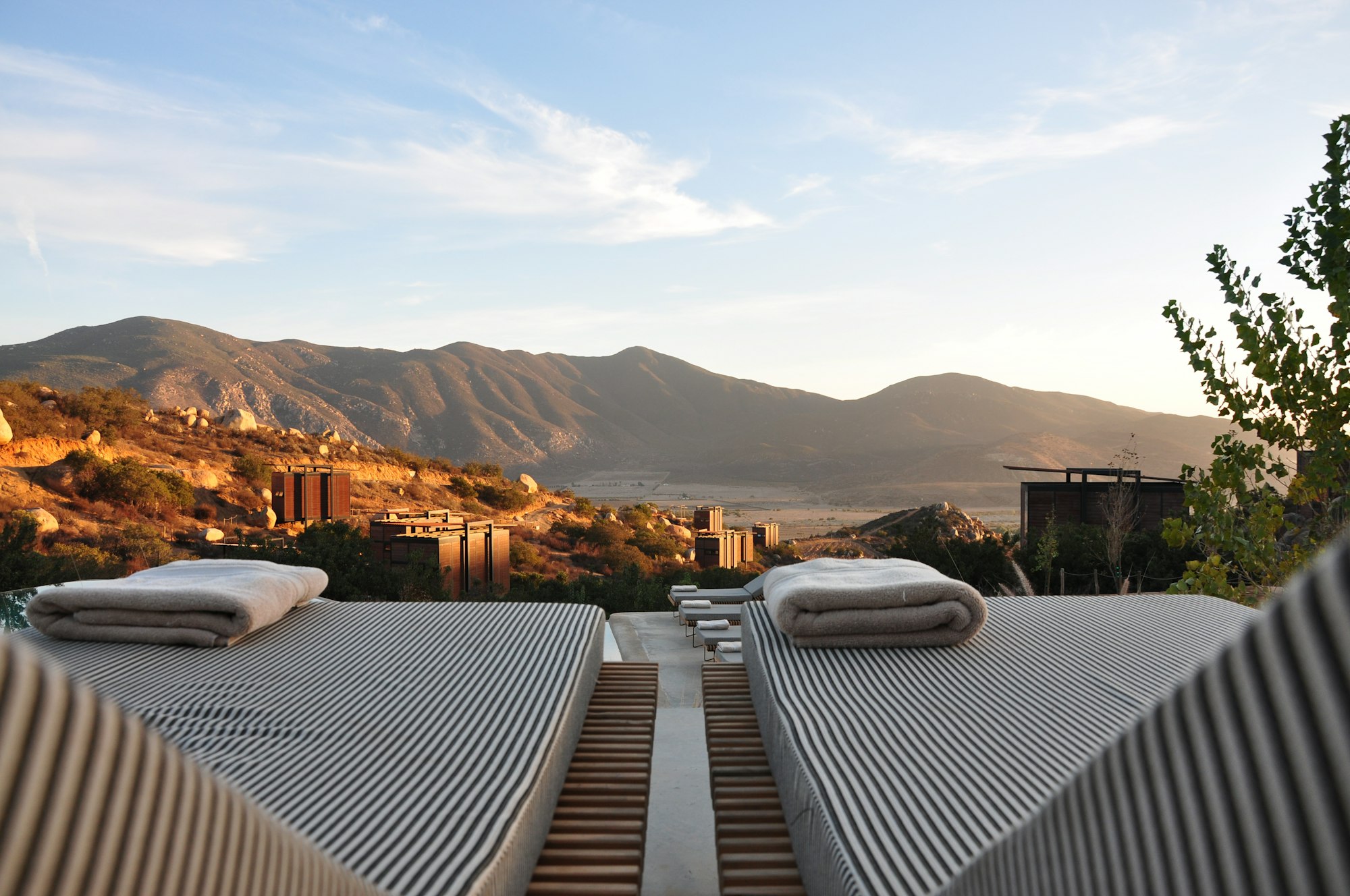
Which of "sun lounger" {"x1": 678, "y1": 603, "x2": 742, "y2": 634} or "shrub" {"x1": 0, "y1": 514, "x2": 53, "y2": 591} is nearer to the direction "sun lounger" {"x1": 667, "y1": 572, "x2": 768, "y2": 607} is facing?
the shrub

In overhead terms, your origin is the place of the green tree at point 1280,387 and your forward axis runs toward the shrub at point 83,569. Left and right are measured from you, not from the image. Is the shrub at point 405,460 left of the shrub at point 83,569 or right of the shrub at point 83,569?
right

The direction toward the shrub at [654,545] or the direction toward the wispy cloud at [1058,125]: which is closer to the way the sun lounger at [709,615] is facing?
the shrub

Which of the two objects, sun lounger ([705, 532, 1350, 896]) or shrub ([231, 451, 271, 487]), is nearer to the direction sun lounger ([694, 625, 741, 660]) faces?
the shrub
